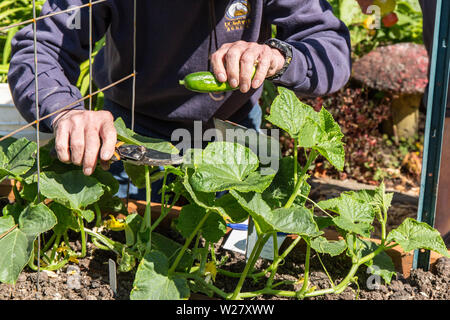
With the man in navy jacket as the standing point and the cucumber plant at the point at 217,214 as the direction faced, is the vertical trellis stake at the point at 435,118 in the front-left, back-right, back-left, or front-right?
front-left

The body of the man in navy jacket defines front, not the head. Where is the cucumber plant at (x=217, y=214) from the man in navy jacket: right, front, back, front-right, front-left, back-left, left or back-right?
front

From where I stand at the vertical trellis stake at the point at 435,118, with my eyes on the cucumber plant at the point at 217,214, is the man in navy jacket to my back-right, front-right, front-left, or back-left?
front-right

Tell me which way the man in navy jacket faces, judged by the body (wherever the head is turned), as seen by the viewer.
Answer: toward the camera

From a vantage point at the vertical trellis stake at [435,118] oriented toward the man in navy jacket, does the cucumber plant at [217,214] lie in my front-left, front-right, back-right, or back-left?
front-left

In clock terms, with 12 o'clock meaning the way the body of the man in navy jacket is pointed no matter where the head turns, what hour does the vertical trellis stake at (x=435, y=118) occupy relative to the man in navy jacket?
The vertical trellis stake is roughly at 10 o'clock from the man in navy jacket.

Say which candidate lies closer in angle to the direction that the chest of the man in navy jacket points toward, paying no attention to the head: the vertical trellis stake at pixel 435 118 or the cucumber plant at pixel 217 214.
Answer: the cucumber plant
